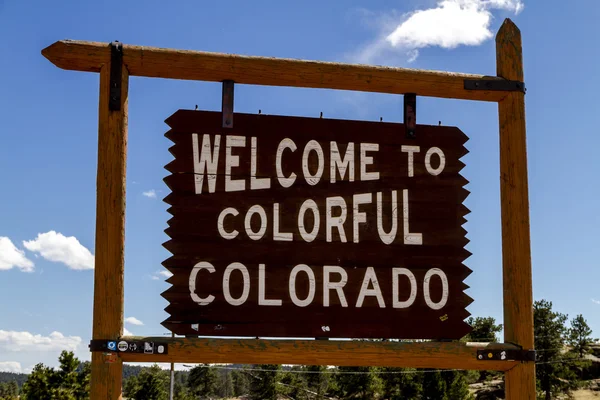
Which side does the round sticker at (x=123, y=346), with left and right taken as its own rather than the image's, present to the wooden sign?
left

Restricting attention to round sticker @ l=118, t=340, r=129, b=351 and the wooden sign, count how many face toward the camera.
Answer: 2

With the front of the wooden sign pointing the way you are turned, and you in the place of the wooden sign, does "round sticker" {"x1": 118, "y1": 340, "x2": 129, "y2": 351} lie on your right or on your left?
on your right

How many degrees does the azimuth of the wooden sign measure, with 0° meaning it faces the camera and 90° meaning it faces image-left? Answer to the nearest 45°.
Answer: approximately 0°
